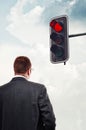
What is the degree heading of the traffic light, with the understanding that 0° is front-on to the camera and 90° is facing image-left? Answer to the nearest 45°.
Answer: approximately 45°
